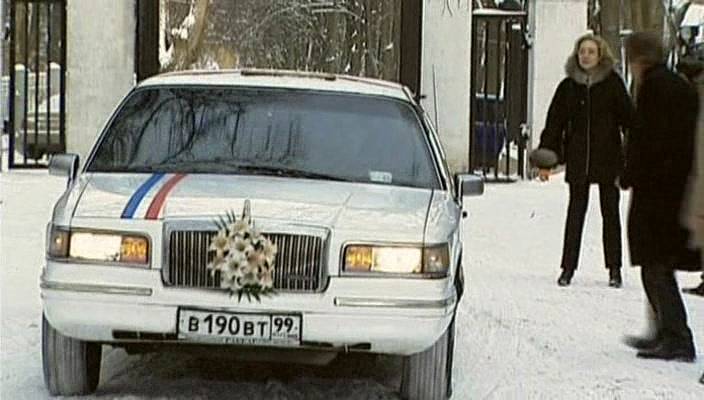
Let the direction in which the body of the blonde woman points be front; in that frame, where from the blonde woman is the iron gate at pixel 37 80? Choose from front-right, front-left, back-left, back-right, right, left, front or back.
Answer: back-right

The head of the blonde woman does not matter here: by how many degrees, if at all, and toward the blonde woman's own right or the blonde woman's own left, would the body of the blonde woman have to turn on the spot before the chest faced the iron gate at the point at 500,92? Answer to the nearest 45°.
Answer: approximately 180°

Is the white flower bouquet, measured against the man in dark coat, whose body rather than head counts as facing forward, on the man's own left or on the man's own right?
on the man's own left

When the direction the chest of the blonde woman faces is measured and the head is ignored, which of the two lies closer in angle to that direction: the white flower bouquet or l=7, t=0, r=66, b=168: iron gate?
the white flower bouquet

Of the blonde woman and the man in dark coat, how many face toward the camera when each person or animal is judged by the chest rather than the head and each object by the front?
1

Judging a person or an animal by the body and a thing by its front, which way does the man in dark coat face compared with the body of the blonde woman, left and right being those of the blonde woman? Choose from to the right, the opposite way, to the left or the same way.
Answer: to the right

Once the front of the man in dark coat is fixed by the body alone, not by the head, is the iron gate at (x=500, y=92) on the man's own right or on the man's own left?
on the man's own right

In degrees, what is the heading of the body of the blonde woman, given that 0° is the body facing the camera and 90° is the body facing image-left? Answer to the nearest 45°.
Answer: approximately 0°

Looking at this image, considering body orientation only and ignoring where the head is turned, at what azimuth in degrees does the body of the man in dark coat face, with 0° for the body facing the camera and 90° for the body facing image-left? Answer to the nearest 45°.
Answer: approximately 90°

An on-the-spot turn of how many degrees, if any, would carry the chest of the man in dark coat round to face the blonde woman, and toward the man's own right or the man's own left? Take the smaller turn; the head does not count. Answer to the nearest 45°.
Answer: approximately 90° to the man's own right
